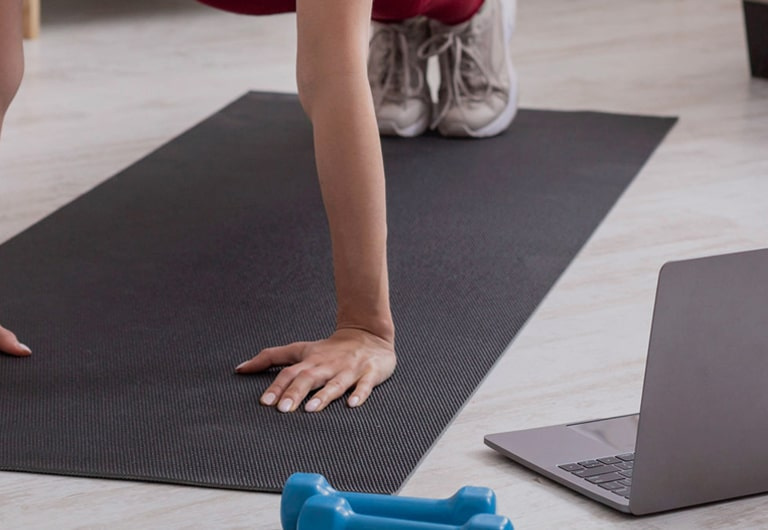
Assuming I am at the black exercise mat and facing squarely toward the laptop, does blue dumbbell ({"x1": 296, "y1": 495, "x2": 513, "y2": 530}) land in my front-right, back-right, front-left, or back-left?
front-right

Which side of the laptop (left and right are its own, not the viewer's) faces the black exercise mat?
front

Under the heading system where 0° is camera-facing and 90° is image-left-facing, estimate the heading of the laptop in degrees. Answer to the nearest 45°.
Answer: approximately 135°
